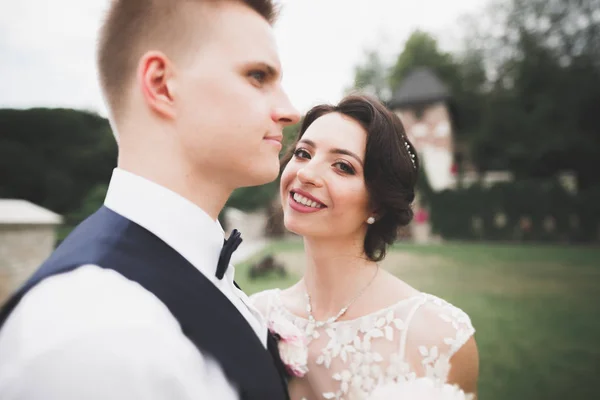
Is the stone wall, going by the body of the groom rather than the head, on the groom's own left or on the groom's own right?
on the groom's own left

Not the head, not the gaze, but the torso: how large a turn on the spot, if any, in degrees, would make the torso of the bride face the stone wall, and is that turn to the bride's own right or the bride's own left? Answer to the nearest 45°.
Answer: approximately 90° to the bride's own right

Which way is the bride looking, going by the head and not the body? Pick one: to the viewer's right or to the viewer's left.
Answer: to the viewer's left

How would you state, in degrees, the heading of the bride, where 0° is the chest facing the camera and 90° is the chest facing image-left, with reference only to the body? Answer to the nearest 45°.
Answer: approximately 45°

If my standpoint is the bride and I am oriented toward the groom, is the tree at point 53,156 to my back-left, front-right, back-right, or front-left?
back-right

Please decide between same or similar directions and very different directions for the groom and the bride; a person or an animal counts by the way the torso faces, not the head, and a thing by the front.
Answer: very different directions

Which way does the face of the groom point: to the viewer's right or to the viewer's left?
to the viewer's right

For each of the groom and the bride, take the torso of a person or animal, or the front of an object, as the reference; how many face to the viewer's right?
1

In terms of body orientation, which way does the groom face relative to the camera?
to the viewer's right

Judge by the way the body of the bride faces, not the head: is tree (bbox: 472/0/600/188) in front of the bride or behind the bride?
behind

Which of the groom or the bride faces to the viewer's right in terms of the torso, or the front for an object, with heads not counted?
the groom
